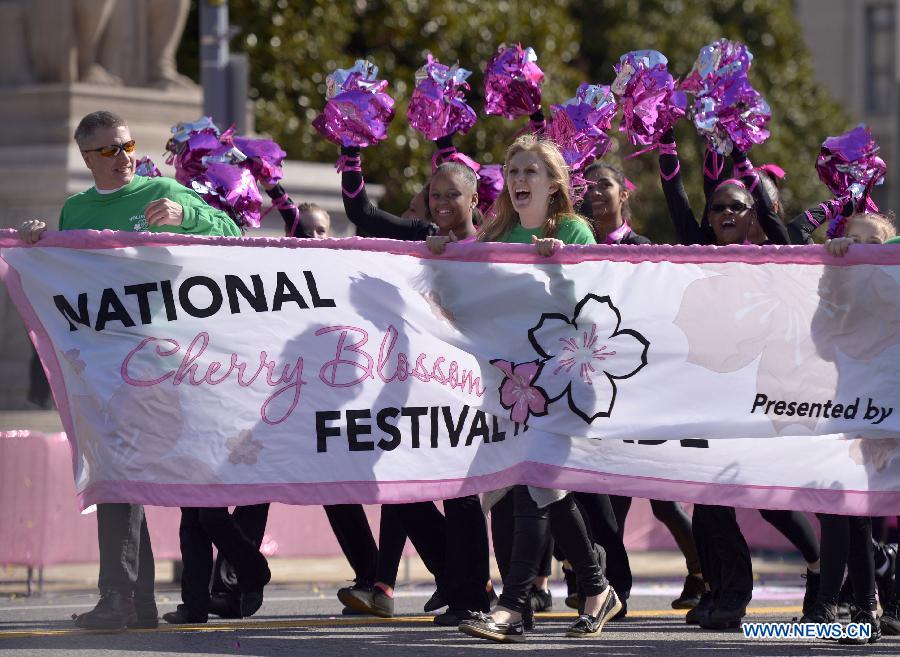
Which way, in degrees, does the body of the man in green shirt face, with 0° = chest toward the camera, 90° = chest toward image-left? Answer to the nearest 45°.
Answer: approximately 45°

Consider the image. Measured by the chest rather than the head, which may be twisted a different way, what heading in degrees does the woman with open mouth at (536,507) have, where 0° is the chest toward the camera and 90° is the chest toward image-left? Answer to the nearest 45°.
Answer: approximately 45°

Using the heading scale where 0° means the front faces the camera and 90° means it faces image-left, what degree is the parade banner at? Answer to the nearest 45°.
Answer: approximately 0°

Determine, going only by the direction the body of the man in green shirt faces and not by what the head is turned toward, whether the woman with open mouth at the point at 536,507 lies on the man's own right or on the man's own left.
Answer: on the man's own left

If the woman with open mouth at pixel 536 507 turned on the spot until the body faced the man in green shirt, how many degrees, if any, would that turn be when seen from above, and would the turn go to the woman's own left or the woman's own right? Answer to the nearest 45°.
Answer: approximately 45° to the woman's own right
